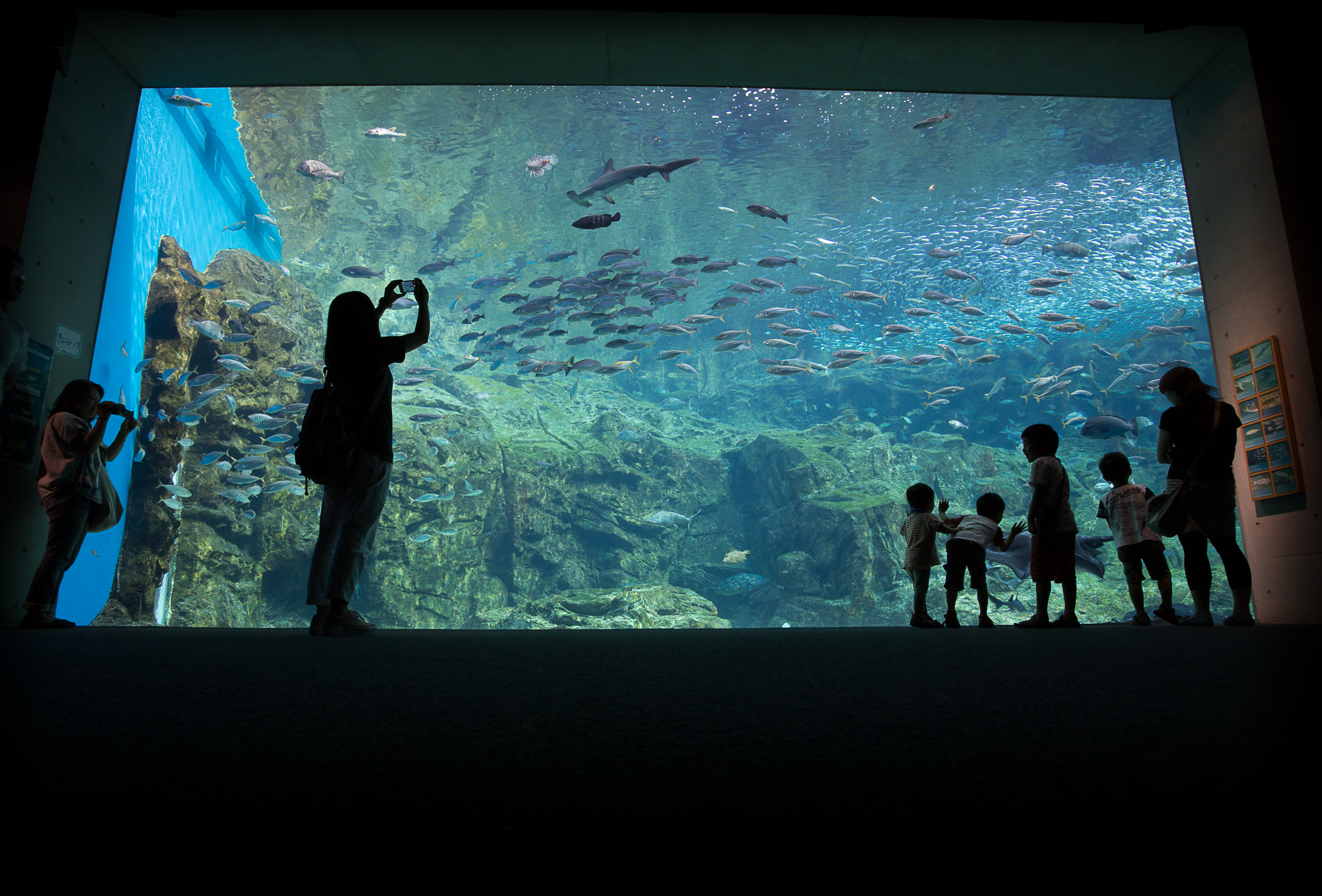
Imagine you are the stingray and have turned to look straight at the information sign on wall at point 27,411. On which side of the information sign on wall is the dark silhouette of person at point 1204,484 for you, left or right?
left

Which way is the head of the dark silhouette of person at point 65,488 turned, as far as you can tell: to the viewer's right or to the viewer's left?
to the viewer's right

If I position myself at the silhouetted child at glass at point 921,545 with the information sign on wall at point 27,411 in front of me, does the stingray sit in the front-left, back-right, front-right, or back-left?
back-right

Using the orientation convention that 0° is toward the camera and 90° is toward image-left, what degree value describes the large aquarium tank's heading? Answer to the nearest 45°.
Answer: approximately 0°

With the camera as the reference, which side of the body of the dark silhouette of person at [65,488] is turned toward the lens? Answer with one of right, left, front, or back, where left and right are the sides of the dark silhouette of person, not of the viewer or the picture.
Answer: right

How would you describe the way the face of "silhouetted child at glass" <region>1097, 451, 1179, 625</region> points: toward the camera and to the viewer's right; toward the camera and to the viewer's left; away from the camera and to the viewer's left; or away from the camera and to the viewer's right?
away from the camera and to the viewer's left

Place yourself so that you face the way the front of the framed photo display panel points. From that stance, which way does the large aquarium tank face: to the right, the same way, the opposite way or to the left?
to the left

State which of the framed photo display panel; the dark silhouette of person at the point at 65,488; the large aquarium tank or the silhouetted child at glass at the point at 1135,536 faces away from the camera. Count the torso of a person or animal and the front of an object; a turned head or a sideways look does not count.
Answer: the silhouetted child at glass

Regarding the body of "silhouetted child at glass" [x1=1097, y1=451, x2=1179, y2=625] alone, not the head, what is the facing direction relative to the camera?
away from the camera

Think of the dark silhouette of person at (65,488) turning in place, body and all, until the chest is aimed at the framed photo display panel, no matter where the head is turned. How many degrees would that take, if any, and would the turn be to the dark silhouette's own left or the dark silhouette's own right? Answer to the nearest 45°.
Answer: approximately 45° to the dark silhouette's own right

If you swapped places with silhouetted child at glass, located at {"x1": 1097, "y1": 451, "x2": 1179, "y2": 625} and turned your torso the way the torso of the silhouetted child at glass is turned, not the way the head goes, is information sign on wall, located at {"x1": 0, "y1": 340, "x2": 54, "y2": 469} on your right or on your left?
on your left

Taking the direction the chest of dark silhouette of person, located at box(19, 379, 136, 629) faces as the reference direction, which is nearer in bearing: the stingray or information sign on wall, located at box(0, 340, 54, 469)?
the stingray
